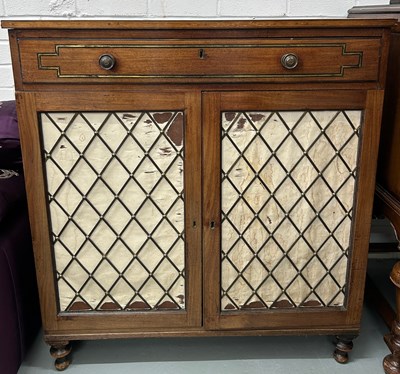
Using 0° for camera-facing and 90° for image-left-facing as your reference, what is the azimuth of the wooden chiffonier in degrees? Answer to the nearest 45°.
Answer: approximately 0°
